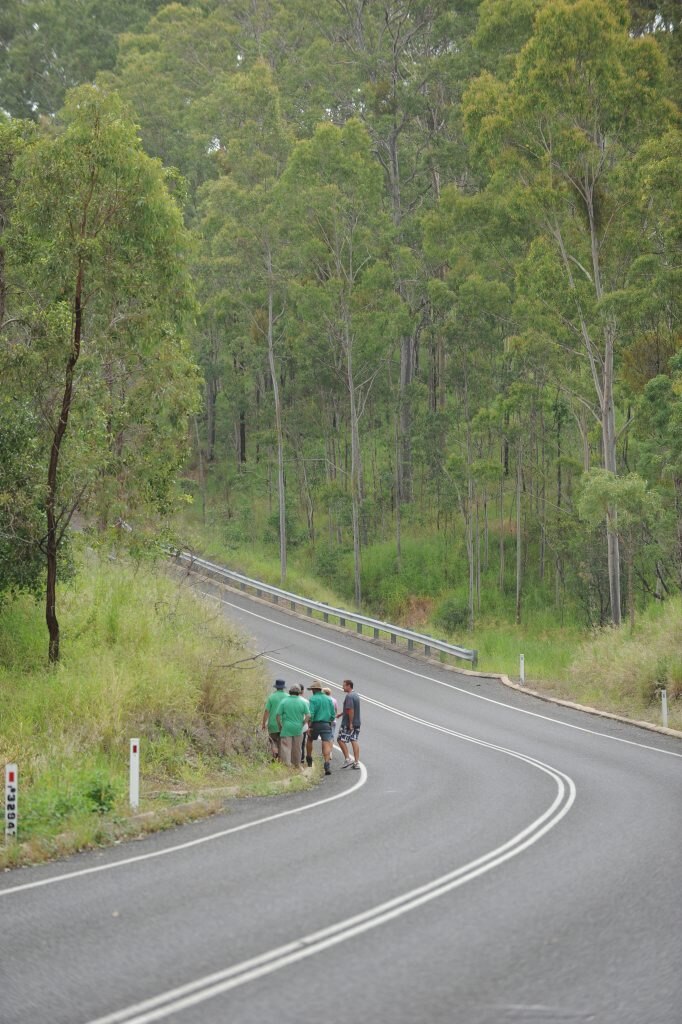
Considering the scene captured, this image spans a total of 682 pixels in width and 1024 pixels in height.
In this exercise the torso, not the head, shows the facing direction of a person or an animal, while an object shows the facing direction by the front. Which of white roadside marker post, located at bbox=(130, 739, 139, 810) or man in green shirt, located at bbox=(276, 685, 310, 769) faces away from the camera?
the man in green shirt

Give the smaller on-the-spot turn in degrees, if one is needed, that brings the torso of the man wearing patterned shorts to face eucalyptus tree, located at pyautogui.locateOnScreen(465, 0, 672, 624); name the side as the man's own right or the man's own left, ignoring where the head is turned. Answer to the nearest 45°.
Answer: approximately 135° to the man's own right

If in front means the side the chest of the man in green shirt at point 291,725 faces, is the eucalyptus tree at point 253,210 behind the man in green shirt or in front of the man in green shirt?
in front

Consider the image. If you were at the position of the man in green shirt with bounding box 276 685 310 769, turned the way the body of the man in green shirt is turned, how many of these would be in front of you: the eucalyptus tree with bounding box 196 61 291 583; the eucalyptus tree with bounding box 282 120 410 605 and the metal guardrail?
3

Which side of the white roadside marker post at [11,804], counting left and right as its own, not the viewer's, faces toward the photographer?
front

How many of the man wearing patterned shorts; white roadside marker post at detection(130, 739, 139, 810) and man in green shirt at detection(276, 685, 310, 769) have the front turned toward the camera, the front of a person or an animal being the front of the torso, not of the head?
1

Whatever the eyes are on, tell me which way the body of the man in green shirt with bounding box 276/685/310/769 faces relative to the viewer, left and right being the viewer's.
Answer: facing away from the viewer

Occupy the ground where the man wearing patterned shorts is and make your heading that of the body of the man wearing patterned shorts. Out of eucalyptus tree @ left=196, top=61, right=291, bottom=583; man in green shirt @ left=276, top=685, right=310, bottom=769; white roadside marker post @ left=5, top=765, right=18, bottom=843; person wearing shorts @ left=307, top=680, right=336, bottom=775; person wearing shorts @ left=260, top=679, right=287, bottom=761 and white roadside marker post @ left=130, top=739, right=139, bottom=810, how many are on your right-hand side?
1

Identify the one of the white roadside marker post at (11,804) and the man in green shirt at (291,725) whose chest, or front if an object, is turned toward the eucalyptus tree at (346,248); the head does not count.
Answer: the man in green shirt

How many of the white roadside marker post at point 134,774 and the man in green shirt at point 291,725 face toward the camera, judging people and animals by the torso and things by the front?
1

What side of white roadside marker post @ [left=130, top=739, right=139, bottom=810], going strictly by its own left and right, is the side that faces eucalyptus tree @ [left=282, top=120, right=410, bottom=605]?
back

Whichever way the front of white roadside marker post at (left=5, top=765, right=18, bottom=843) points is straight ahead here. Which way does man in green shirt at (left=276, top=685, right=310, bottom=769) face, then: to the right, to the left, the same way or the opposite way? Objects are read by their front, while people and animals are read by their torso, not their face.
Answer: the opposite way

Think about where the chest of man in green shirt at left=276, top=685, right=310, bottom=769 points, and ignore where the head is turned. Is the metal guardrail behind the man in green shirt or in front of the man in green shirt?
in front

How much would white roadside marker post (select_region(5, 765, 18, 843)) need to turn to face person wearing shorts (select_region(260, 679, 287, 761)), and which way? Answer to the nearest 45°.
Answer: approximately 135° to its left
